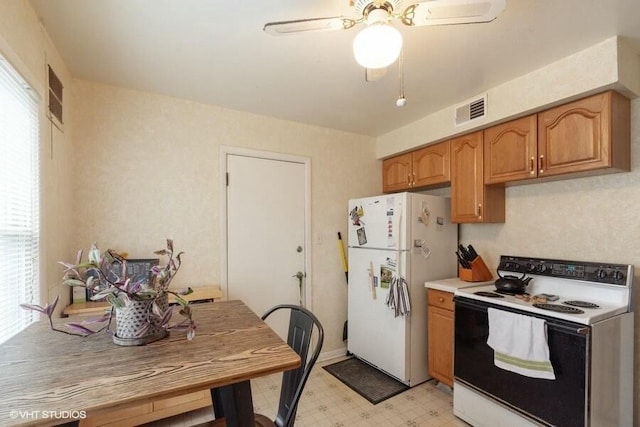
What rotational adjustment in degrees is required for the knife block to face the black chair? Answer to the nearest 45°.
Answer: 0° — it already faces it

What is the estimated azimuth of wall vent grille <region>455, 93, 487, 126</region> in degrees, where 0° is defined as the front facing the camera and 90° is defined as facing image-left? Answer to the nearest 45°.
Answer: approximately 45°

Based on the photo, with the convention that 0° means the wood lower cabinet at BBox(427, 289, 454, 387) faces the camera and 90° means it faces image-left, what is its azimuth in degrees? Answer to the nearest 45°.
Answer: approximately 45°

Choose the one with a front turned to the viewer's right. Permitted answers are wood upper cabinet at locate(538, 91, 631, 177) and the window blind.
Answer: the window blind

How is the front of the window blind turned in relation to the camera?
facing to the right of the viewer

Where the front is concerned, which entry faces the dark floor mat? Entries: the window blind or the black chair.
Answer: the window blind
